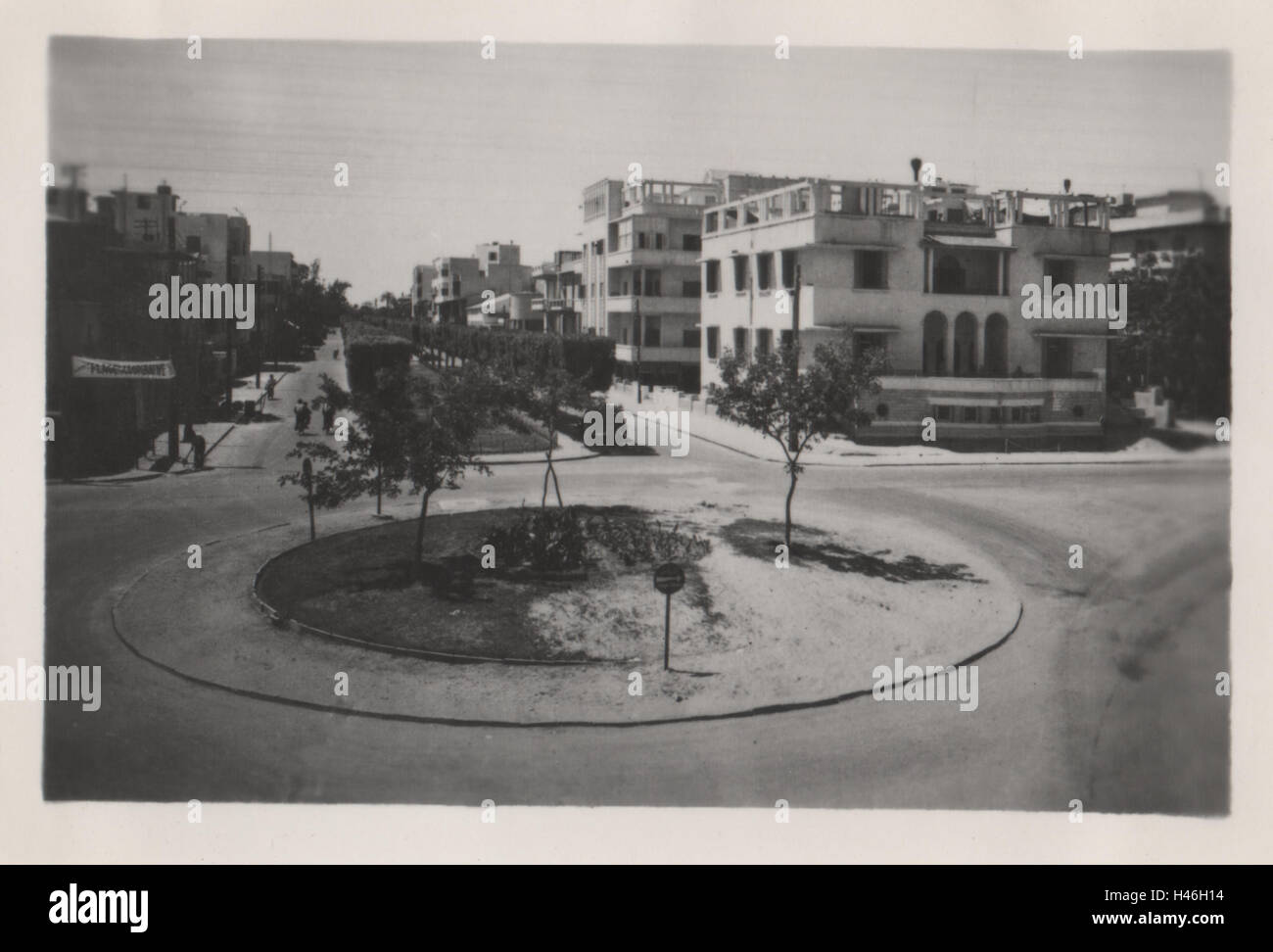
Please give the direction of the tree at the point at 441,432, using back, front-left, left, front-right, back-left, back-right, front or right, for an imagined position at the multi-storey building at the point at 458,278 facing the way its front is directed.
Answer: front-left

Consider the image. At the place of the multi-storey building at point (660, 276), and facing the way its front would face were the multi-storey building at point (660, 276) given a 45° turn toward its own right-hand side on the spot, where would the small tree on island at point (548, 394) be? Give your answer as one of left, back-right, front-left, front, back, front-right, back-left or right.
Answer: left

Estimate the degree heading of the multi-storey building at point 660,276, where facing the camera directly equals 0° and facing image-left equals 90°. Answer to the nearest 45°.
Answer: approximately 45°

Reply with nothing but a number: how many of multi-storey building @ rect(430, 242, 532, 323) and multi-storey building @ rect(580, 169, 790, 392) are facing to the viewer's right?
0

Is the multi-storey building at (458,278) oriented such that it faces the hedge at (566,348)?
no

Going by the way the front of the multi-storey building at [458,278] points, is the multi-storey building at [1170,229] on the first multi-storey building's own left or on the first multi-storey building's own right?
on the first multi-storey building's own left

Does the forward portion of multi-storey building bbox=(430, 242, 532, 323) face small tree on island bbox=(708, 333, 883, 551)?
no

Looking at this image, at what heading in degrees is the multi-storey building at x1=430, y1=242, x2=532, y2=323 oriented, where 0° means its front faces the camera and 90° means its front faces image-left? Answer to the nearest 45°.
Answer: approximately 45°

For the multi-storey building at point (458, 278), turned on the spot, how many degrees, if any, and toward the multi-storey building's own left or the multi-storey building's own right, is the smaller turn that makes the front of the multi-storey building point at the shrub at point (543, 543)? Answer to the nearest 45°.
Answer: approximately 45° to the multi-storey building's own left

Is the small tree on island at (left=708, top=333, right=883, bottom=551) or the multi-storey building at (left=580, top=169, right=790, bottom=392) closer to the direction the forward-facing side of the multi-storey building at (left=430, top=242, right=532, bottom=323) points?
the small tree on island

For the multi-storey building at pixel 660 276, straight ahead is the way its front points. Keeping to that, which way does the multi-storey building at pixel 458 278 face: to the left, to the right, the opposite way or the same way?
the same way
